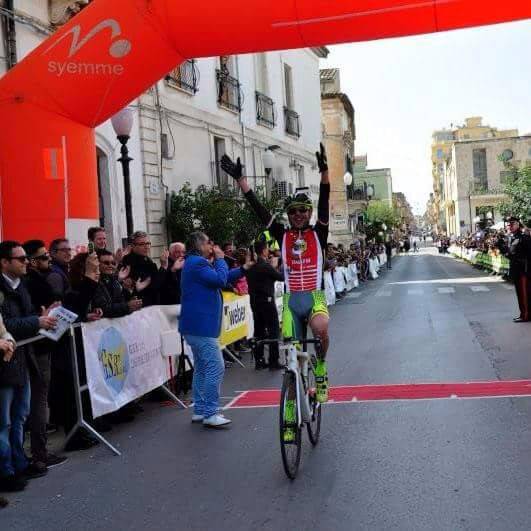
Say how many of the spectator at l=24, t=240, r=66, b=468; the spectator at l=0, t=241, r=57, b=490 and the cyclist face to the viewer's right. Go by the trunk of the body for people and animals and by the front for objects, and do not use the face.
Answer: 2

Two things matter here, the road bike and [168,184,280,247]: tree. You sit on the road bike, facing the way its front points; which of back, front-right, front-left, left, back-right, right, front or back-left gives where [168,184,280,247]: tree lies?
back

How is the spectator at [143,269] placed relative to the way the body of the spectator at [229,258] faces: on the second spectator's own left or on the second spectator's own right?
on the second spectator's own right

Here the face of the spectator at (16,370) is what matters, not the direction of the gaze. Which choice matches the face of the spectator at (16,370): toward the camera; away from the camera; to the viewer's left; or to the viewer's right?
to the viewer's right

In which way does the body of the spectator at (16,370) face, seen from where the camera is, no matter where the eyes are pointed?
to the viewer's right

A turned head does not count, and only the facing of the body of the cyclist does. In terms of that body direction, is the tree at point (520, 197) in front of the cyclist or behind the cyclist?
behind

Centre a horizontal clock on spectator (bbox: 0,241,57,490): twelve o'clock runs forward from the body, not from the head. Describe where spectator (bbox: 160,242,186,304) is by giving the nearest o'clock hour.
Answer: spectator (bbox: 160,242,186,304) is roughly at 10 o'clock from spectator (bbox: 0,241,57,490).

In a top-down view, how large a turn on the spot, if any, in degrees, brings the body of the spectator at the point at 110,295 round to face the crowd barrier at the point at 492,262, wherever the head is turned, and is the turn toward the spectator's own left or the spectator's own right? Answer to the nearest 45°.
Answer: approximately 90° to the spectator's own left

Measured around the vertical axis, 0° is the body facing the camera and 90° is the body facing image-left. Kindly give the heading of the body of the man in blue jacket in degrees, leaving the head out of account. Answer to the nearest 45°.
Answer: approximately 270°

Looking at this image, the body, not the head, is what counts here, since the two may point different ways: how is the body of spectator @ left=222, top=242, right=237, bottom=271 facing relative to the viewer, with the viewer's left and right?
facing the viewer and to the right of the viewer

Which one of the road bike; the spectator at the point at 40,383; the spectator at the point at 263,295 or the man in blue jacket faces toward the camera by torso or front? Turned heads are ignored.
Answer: the road bike

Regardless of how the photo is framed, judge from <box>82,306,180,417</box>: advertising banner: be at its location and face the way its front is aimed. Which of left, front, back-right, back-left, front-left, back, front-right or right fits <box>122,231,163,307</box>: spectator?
back-left
